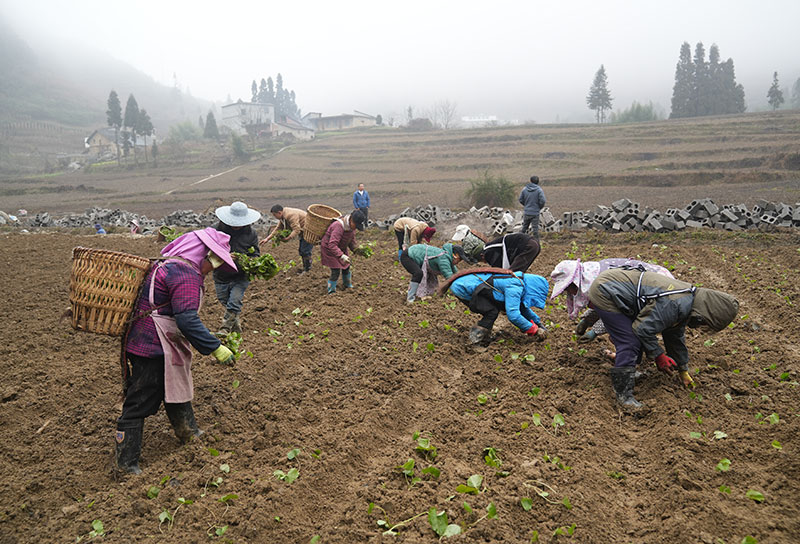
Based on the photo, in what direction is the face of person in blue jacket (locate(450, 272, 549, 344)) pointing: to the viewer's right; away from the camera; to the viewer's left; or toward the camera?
to the viewer's right

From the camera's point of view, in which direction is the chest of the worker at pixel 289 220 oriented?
to the viewer's left

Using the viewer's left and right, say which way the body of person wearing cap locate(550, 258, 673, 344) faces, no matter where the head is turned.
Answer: facing to the left of the viewer

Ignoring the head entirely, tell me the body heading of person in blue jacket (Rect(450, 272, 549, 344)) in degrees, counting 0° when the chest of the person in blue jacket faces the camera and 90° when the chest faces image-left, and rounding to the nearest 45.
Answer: approximately 270°

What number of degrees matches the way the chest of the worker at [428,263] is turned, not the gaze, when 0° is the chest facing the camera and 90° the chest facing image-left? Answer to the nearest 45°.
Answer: approximately 270°

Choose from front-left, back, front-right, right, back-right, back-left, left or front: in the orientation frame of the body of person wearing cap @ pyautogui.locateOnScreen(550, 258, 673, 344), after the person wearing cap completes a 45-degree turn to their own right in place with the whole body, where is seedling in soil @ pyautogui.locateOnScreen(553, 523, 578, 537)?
back-left

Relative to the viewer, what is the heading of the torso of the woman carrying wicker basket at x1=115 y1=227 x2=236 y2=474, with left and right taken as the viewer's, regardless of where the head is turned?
facing to the right of the viewer

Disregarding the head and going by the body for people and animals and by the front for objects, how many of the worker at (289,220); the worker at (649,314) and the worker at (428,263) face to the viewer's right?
2

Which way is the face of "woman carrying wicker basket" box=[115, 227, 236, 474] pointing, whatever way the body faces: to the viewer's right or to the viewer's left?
to the viewer's right

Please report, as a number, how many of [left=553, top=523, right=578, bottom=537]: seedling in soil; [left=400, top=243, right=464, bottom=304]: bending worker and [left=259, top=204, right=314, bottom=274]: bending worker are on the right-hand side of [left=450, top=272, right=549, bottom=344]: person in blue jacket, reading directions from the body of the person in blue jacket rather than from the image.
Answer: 1
